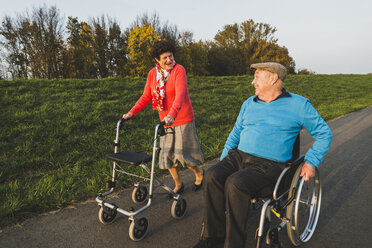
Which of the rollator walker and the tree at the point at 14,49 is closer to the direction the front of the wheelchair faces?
the rollator walker

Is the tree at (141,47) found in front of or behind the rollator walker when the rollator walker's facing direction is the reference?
behind

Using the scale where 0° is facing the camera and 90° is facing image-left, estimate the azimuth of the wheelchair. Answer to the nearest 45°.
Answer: approximately 45°

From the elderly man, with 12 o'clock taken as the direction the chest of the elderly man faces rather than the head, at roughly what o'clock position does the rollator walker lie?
The rollator walker is roughly at 1 o'clock from the elderly man.

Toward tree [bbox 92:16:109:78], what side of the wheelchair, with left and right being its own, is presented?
right

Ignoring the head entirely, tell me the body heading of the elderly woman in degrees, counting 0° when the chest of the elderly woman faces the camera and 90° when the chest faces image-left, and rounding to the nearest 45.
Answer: approximately 45°

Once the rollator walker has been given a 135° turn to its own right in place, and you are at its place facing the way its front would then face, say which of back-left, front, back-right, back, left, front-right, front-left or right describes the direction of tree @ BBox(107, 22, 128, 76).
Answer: front

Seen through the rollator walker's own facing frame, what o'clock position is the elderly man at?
The elderly man is roughly at 8 o'clock from the rollator walker.

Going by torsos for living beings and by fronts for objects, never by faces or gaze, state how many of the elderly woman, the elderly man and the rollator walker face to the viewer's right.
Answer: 0

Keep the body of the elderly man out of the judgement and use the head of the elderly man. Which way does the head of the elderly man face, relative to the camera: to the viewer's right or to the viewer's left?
to the viewer's left

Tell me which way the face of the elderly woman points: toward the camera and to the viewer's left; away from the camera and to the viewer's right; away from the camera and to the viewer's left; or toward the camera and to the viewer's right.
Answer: toward the camera and to the viewer's right

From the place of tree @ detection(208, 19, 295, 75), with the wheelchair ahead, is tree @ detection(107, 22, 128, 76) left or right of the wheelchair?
right

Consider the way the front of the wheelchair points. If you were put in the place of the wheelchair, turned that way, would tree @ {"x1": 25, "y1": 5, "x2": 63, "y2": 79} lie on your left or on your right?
on your right

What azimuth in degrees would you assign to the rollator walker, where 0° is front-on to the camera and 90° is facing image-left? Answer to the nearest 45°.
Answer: approximately 45°

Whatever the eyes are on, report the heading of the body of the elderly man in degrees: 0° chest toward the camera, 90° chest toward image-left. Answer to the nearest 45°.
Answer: approximately 45°

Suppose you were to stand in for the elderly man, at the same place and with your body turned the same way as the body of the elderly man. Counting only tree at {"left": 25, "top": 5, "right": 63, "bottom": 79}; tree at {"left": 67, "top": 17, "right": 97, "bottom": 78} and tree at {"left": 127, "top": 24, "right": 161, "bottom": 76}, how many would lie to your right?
3

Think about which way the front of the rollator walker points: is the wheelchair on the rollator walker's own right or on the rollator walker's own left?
on the rollator walker's own left

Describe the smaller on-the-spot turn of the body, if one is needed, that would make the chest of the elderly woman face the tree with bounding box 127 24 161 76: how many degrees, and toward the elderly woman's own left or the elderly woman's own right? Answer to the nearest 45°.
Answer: approximately 135° to the elderly woman's own right

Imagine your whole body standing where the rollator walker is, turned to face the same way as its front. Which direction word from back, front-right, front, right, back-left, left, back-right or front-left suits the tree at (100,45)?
back-right

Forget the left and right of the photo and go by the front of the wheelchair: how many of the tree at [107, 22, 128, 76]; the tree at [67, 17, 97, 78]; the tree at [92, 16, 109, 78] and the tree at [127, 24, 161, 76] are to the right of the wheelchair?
4

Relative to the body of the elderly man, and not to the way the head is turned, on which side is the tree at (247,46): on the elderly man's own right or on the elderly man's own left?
on the elderly man's own right
